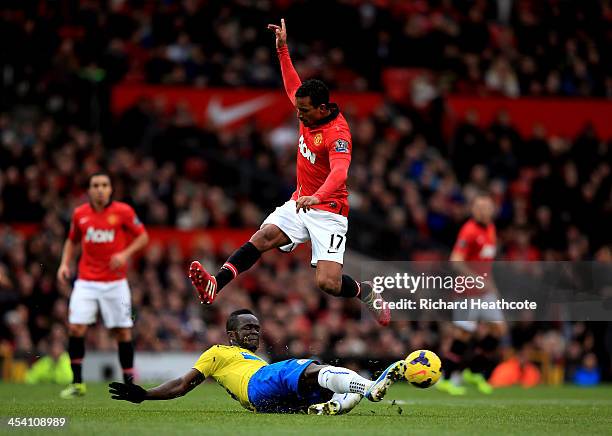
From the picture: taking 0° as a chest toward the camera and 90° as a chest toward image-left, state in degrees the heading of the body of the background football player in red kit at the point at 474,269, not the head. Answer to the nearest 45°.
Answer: approximately 315°

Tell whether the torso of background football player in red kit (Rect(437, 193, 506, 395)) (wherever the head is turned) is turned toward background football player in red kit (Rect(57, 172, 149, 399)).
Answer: no

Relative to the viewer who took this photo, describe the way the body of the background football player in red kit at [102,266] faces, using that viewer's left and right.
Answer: facing the viewer

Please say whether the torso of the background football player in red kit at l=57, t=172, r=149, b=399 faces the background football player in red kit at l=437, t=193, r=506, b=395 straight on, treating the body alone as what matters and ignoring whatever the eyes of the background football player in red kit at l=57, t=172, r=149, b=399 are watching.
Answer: no

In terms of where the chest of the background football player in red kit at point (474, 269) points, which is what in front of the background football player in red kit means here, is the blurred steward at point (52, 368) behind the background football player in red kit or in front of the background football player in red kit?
behind

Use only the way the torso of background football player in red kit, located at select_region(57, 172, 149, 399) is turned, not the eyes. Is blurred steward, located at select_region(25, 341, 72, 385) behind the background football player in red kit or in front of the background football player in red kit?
behind

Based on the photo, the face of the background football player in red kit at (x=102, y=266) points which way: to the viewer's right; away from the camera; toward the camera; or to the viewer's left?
toward the camera

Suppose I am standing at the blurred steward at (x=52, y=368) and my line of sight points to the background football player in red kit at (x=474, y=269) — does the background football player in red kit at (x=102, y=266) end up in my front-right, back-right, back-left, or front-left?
front-right

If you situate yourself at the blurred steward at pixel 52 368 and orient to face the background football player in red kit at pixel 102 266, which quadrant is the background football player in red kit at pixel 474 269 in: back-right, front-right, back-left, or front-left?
front-left
